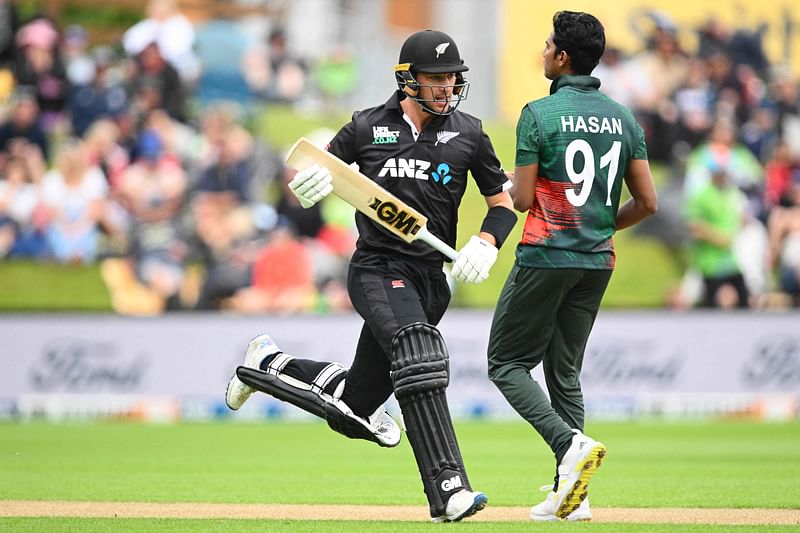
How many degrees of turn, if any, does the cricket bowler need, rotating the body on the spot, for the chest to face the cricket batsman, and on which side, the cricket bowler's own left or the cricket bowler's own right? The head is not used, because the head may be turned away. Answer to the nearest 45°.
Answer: approximately 45° to the cricket bowler's own left

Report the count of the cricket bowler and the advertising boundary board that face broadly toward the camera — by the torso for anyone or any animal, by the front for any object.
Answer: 1

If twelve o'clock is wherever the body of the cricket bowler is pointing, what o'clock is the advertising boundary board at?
The advertising boundary board is roughly at 1 o'clock from the cricket bowler.

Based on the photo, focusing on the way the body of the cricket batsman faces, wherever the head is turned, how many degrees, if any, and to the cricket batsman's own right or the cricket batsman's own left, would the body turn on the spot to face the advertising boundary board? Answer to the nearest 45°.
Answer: approximately 135° to the cricket batsman's own left

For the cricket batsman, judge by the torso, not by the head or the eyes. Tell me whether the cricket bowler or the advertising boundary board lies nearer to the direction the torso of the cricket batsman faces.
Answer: the cricket bowler

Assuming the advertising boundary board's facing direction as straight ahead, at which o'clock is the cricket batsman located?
The cricket batsman is roughly at 12 o'clock from the advertising boundary board.

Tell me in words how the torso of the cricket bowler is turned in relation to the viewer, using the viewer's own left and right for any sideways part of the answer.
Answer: facing away from the viewer and to the left of the viewer
